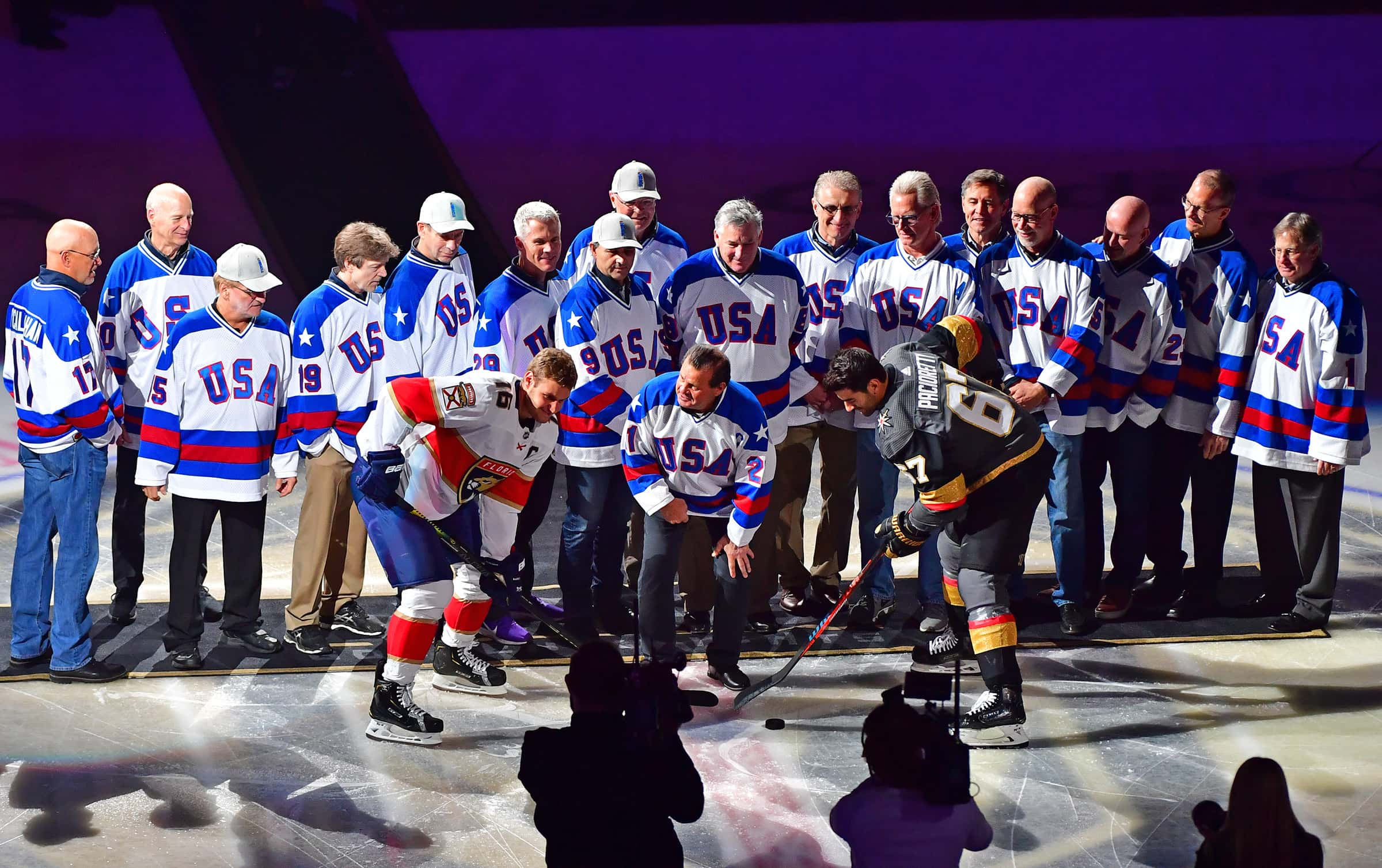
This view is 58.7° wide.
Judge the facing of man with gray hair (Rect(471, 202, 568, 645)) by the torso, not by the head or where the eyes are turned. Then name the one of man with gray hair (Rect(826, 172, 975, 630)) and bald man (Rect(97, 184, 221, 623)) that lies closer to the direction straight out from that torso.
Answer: the man with gray hair

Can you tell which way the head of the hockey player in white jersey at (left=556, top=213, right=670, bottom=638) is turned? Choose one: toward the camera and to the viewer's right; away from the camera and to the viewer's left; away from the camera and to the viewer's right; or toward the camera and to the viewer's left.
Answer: toward the camera and to the viewer's right

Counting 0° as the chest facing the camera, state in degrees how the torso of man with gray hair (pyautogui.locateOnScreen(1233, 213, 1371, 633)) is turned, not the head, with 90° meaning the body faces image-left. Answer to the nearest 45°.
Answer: approximately 45°

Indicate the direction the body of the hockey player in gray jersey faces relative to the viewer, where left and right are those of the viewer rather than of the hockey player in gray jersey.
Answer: facing to the left of the viewer

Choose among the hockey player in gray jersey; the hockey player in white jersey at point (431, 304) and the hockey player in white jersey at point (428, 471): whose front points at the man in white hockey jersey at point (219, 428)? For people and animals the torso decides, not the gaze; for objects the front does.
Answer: the hockey player in gray jersey

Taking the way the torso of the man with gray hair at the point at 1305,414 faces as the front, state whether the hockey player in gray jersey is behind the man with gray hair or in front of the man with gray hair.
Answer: in front

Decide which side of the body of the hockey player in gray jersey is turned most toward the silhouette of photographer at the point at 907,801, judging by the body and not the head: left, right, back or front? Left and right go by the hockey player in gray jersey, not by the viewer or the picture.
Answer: left

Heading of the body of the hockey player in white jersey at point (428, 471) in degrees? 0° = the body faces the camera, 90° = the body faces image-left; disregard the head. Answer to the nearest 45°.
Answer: approximately 315°

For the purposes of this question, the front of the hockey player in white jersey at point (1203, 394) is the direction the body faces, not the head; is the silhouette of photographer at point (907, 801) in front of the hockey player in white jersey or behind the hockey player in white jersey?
in front

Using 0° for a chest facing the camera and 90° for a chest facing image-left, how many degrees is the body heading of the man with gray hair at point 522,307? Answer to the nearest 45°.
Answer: approximately 315°

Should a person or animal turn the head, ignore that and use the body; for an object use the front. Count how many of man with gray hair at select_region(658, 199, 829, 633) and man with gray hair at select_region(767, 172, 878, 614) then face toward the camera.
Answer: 2
